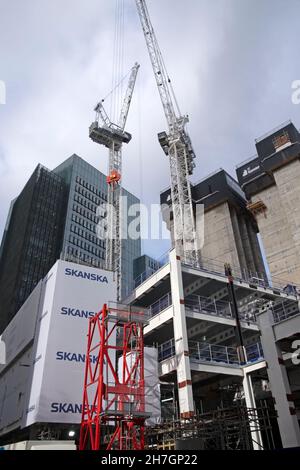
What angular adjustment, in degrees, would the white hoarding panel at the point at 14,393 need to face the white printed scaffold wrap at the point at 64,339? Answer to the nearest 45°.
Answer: approximately 135° to its left

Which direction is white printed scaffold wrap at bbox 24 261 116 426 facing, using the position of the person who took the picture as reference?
facing the viewer

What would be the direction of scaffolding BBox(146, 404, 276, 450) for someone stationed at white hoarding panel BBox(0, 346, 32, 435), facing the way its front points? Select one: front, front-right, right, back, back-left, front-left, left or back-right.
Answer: left

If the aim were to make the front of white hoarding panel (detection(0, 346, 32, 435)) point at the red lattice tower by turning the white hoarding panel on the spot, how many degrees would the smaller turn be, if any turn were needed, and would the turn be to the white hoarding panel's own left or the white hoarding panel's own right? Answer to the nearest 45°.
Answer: approximately 90° to the white hoarding panel's own left

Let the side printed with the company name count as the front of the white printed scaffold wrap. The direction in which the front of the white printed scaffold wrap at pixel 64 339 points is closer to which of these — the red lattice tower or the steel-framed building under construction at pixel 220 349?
the red lattice tower

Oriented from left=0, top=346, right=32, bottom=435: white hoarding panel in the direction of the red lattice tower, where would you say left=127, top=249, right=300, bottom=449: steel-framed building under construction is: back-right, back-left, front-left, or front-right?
front-left

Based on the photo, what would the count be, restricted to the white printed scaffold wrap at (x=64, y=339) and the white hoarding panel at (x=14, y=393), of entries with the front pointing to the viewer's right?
0
